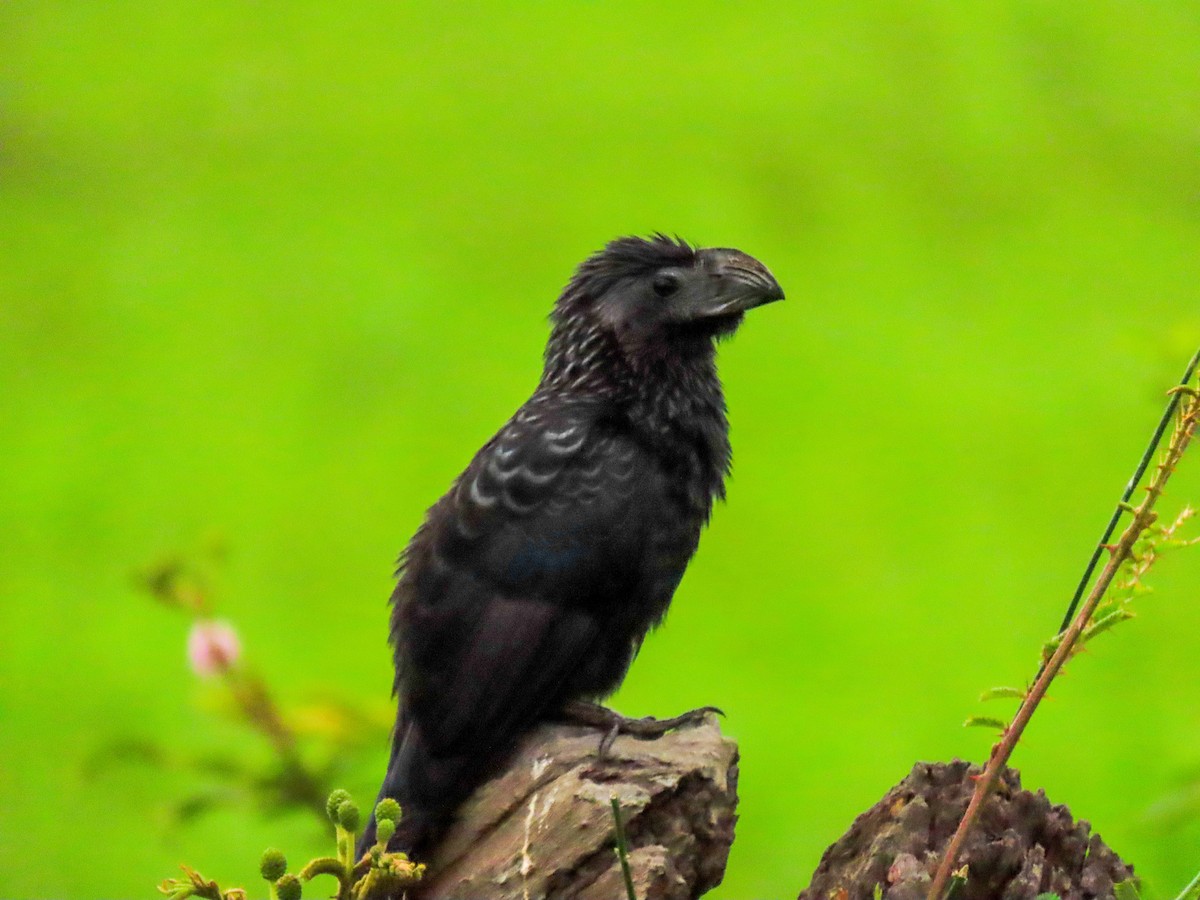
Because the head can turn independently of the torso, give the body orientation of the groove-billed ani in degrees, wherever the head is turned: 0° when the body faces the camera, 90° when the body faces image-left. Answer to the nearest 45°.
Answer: approximately 270°
